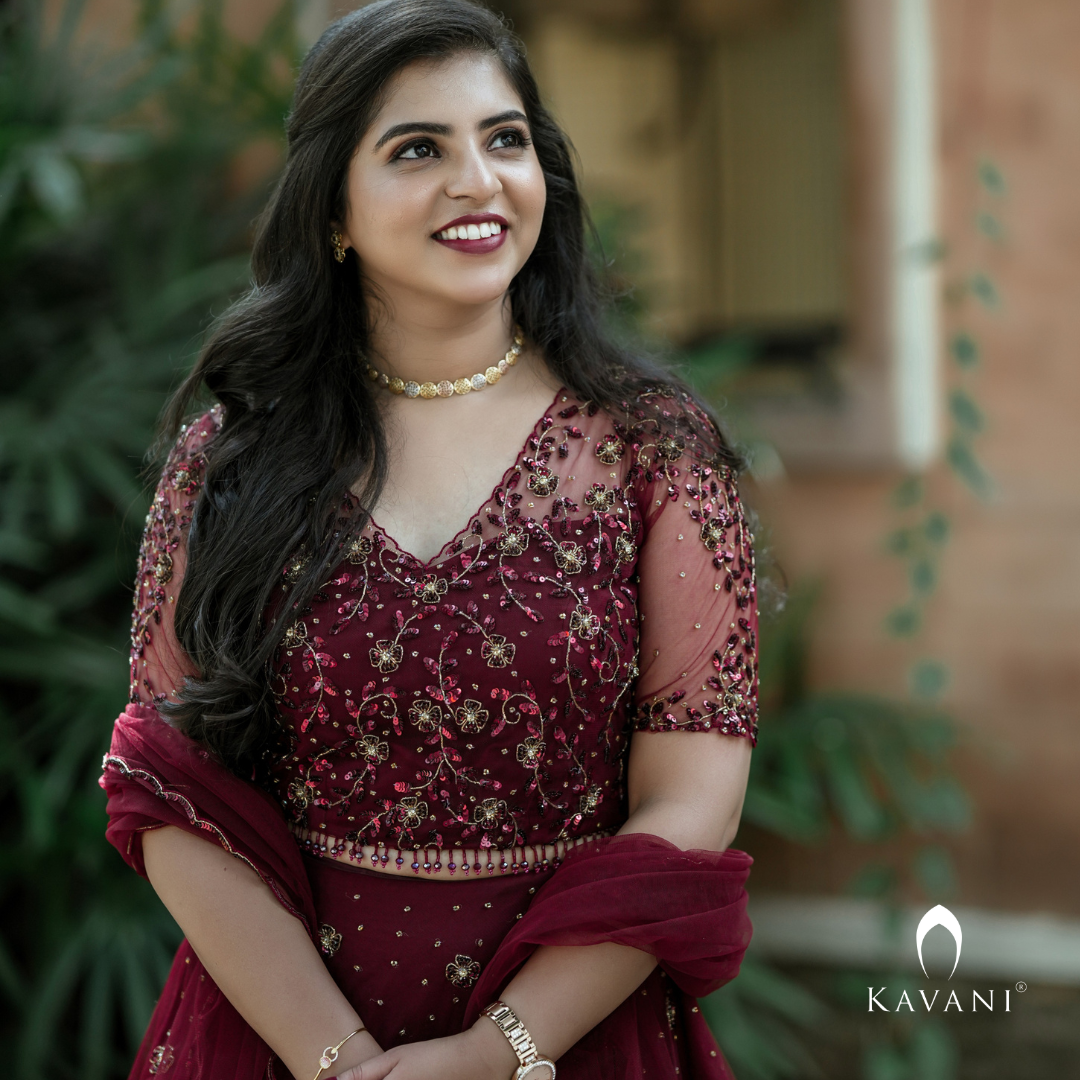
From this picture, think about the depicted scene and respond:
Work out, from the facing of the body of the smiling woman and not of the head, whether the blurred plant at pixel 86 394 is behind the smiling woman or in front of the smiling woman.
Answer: behind

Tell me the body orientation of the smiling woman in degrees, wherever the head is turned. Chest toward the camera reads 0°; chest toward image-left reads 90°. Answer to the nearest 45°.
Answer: approximately 0°

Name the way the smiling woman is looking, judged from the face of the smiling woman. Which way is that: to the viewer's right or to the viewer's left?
to the viewer's right

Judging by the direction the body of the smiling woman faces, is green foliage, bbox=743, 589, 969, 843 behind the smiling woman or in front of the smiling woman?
behind

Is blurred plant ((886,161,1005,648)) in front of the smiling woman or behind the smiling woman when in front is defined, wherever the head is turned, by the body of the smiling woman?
behind
